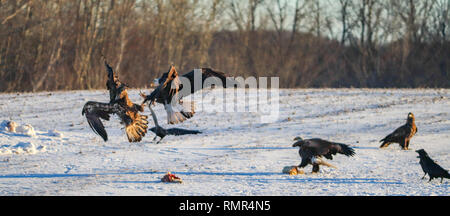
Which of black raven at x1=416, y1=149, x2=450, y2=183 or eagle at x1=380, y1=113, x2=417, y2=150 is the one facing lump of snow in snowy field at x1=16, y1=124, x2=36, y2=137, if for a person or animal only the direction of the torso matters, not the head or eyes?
the black raven

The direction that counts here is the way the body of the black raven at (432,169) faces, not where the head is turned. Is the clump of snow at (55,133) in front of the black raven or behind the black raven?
in front

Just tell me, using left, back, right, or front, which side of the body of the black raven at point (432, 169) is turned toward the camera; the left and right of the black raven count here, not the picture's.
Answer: left

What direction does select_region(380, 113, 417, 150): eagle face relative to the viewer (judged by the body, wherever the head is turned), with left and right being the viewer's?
facing to the right of the viewer

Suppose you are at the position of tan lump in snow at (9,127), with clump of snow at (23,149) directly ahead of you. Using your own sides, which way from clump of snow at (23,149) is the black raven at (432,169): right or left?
left
